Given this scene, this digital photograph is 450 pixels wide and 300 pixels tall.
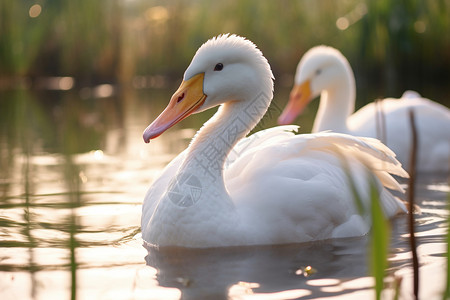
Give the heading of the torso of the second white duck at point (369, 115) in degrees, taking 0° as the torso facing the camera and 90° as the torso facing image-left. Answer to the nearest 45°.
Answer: approximately 90°

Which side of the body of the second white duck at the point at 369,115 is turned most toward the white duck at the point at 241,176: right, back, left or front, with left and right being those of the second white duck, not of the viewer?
left
